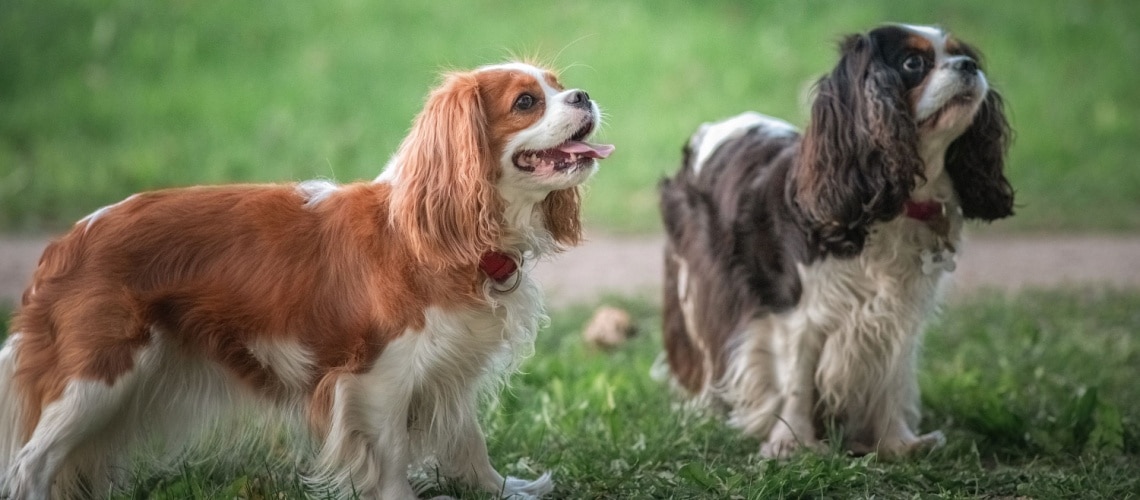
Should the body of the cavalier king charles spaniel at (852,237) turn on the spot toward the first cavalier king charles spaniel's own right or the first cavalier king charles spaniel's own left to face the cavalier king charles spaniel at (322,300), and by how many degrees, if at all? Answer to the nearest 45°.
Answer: approximately 90° to the first cavalier king charles spaniel's own right

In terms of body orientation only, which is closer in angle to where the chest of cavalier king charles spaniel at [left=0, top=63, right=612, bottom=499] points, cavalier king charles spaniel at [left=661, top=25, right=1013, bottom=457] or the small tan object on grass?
the cavalier king charles spaniel

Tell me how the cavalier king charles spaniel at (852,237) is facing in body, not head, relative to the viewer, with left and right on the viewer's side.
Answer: facing the viewer and to the right of the viewer

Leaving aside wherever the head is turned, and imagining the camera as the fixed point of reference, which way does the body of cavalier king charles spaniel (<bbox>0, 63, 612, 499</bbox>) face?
to the viewer's right

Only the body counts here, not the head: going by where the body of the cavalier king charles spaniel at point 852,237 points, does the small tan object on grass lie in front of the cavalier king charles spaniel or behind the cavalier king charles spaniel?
behind

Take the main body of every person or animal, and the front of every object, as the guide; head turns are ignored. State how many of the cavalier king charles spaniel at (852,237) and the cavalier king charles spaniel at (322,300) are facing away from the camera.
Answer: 0

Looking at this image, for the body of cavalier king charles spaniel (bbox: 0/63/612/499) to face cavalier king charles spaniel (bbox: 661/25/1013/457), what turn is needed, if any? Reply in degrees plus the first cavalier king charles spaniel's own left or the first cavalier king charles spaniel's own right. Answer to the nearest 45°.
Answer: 0° — it already faces it
